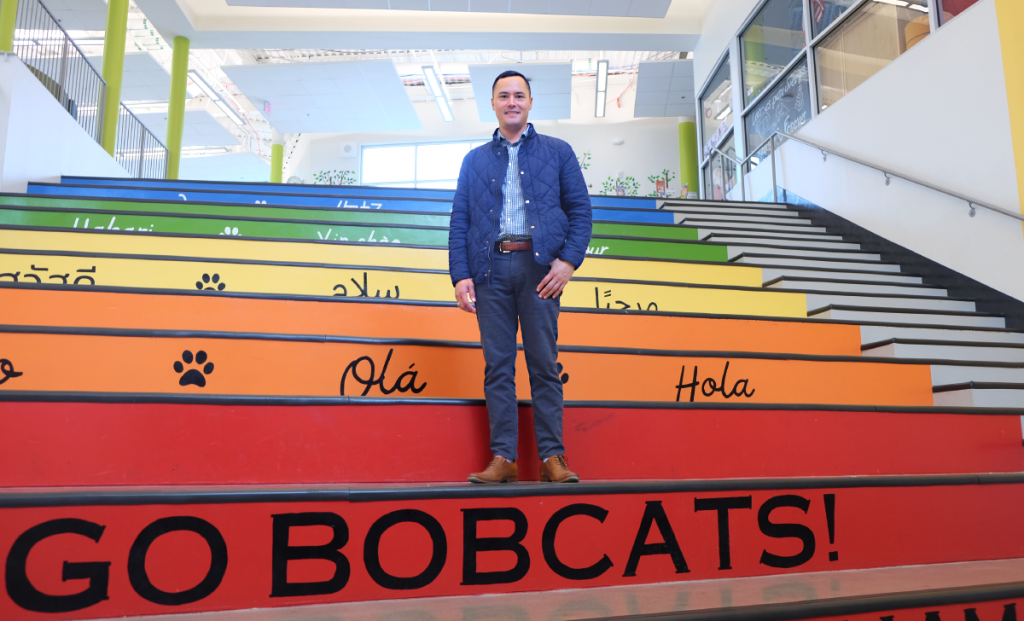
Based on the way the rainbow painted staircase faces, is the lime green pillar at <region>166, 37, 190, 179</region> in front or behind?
behind

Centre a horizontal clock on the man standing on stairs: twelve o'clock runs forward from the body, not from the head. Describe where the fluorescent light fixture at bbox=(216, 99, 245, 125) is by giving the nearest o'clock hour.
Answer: The fluorescent light fixture is roughly at 5 o'clock from the man standing on stairs.

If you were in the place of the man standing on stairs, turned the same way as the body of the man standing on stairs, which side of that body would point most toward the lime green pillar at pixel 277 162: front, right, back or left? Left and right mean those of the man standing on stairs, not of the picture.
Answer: back

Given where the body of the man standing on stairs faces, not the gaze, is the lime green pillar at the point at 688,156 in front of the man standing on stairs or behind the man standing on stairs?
behind

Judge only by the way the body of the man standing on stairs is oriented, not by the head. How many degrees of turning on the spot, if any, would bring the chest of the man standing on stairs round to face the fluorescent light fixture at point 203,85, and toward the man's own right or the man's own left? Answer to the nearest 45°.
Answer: approximately 135° to the man's own right

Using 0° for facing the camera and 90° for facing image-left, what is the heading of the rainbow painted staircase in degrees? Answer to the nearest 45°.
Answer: approximately 0°

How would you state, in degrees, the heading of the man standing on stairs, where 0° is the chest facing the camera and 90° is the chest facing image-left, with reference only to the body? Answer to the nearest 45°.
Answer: approximately 0°
